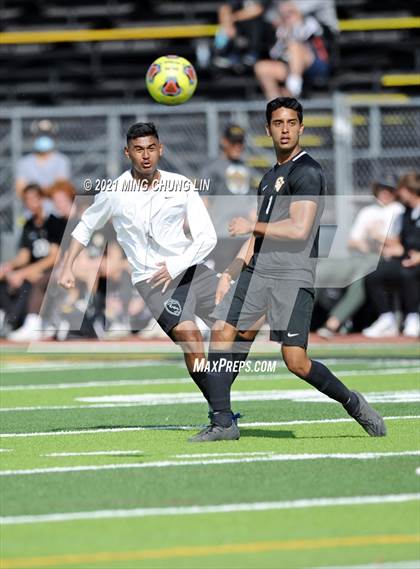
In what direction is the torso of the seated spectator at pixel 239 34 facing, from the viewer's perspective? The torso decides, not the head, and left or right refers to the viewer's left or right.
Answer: facing the viewer

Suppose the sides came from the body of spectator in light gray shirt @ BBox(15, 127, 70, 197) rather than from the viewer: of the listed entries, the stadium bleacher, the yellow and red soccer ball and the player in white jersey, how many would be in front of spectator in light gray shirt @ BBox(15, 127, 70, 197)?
2

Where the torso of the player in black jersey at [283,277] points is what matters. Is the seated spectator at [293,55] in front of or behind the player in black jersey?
behind

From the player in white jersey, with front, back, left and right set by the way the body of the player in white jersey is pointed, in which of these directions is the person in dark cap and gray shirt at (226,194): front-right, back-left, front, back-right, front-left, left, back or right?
back

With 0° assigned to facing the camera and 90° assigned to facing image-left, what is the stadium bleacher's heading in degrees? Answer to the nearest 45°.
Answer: approximately 0°

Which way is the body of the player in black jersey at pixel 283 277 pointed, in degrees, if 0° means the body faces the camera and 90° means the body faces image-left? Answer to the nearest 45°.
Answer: approximately 45°

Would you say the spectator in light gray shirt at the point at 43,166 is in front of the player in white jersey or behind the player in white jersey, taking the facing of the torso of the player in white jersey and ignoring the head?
behind

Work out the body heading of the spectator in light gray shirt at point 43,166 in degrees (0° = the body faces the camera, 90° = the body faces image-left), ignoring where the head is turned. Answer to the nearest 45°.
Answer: approximately 0°
